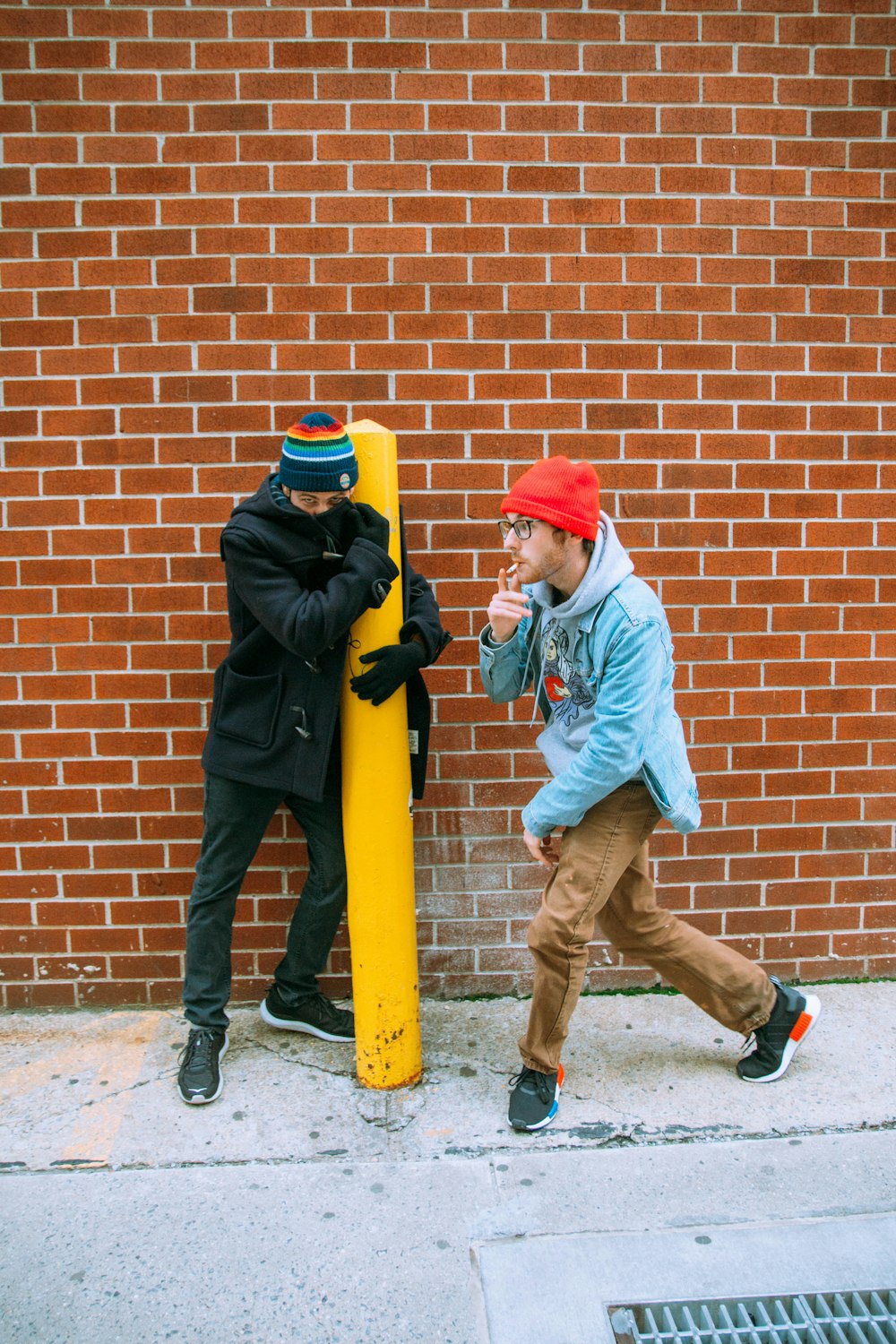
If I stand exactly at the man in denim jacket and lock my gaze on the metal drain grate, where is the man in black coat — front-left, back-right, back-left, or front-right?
back-right

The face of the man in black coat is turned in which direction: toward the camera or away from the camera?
toward the camera

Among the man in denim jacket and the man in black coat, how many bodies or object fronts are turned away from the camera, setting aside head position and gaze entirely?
0

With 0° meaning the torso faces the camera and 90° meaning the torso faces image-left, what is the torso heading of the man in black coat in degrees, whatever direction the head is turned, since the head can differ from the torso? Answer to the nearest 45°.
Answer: approximately 315°

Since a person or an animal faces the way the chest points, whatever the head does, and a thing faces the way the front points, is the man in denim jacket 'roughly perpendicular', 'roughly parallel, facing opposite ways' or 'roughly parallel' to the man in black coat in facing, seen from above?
roughly perpendicular

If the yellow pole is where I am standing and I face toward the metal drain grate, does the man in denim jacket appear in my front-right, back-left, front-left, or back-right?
front-left
